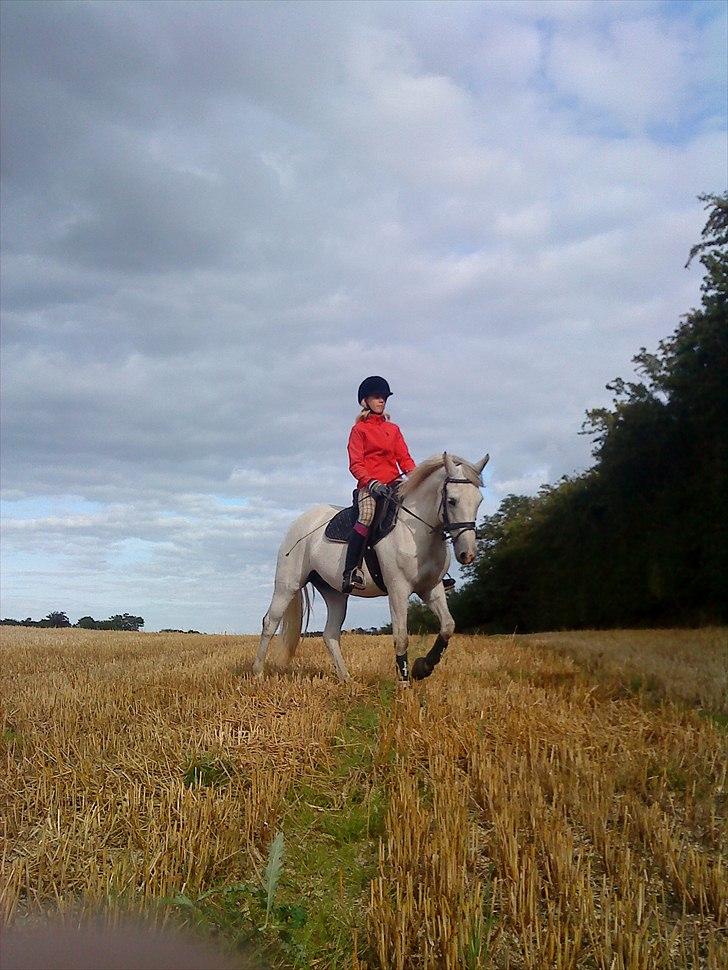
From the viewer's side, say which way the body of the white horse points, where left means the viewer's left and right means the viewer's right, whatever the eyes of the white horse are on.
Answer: facing the viewer and to the right of the viewer

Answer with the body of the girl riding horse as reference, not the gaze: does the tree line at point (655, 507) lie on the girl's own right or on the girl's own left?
on the girl's own left

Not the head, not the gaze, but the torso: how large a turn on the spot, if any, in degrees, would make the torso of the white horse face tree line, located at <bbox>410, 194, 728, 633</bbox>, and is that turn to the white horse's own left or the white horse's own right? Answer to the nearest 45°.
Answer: approximately 90° to the white horse's own left
